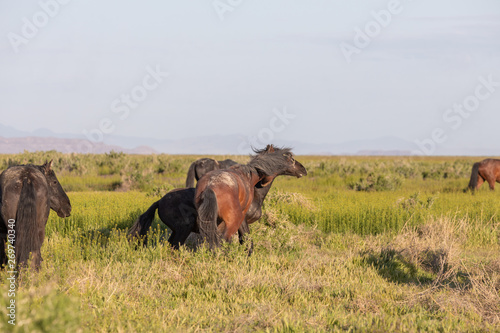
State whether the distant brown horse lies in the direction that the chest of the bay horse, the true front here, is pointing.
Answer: yes

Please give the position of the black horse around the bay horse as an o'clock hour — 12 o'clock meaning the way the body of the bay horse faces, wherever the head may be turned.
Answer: The black horse is roughly at 9 o'clock from the bay horse.

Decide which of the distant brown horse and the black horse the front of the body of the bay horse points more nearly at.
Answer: the distant brown horse

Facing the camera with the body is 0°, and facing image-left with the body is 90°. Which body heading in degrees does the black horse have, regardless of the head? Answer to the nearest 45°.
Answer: approximately 270°

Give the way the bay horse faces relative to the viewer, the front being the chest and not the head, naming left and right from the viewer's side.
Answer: facing away from the viewer and to the right of the viewer

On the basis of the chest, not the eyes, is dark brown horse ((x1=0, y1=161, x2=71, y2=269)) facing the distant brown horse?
no

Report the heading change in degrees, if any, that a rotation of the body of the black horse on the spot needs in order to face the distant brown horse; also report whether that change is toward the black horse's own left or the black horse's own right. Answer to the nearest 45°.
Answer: approximately 45° to the black horse's own left
